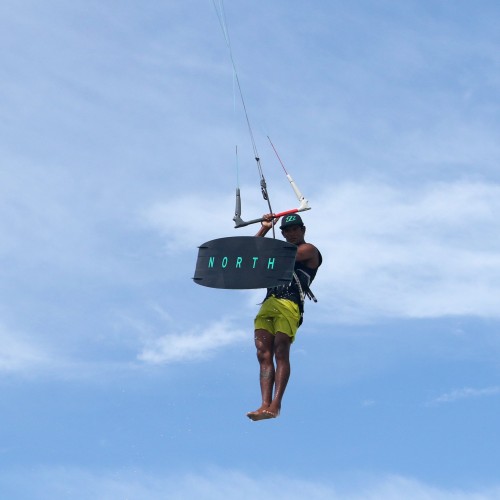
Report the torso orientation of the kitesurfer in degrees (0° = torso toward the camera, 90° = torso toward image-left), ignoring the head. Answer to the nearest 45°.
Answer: approximately 45°
